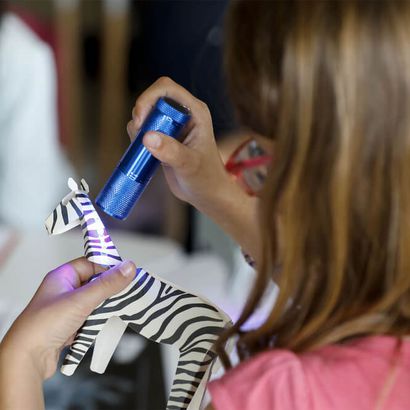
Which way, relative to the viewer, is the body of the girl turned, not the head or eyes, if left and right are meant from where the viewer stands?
facing away from the viewer and to the left of the viewer

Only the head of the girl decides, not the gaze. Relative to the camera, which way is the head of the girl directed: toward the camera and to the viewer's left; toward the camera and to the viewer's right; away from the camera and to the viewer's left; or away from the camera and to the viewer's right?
away from the camera and to the viewer's left

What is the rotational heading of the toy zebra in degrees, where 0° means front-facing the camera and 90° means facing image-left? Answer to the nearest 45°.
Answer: approximately 90°
